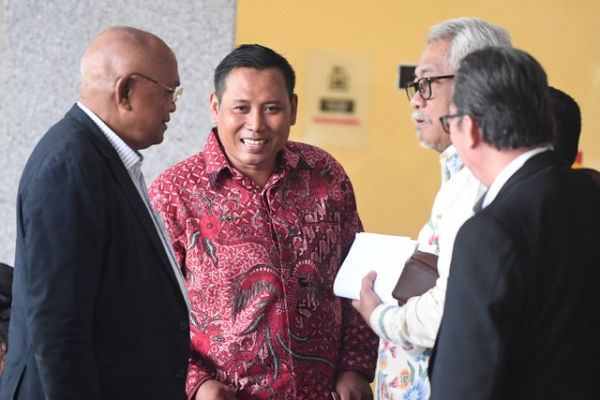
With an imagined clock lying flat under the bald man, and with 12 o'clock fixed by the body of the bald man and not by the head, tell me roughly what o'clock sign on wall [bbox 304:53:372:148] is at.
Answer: The sign on wall is roughly at 10 o'clock from the bald man.

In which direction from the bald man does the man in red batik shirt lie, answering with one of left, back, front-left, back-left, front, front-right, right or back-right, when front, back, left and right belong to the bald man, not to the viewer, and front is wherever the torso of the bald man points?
front-left

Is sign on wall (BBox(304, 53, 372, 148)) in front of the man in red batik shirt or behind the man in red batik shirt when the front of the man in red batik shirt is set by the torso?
behind

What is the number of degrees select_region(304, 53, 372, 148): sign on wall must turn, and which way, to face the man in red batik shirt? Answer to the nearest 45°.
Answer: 0° — it already faces them

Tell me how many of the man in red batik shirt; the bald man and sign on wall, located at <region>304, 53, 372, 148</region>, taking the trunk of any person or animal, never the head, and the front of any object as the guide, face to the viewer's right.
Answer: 1

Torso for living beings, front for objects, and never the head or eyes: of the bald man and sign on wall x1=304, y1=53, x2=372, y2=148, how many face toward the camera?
1

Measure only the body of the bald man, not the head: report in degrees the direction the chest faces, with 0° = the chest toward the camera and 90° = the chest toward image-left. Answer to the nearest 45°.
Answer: approximately 270°

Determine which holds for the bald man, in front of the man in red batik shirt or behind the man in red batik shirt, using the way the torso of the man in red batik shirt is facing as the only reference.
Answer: in front

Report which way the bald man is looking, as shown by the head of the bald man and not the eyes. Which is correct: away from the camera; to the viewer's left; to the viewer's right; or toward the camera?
to the viewer's right

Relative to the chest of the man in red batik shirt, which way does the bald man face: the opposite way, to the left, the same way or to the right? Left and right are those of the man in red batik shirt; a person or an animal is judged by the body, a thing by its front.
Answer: to the left

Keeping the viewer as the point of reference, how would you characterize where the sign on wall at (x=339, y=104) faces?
facing the viewer
